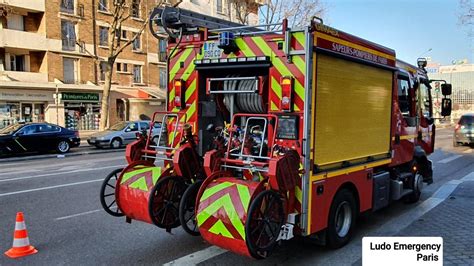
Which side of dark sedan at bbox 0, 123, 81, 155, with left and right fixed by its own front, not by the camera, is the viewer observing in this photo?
left

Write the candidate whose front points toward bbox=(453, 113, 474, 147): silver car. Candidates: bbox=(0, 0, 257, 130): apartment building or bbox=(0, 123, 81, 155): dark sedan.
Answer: the apartment building

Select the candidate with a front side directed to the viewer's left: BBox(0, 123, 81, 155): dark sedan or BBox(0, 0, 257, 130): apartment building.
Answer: the dark sedan

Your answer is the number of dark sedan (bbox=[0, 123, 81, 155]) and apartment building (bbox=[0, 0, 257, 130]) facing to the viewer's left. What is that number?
1

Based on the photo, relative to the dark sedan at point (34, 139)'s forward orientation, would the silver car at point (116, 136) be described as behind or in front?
behind

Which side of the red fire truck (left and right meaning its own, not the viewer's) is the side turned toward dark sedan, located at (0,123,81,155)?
left

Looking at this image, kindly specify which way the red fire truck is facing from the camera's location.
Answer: facing away from the viewer and to the right of the viewer

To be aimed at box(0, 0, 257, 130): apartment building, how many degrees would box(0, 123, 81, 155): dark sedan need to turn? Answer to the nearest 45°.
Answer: approximately 90° to its right

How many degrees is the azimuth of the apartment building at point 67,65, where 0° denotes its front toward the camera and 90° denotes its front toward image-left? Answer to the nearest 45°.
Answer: approximately 315°

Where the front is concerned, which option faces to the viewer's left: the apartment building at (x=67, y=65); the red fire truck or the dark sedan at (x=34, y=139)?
the dark sedan

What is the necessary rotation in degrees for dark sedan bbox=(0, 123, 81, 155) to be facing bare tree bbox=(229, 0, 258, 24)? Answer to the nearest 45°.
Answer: approximately 135° to its right
